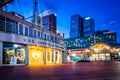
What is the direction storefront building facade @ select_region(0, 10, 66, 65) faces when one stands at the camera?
facing the viewer and to the right of the viewer
